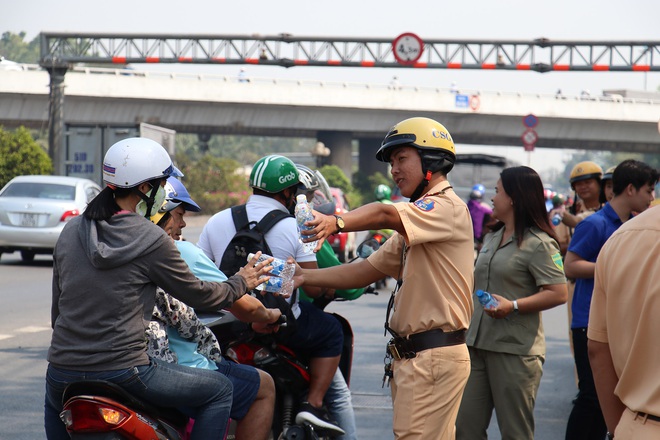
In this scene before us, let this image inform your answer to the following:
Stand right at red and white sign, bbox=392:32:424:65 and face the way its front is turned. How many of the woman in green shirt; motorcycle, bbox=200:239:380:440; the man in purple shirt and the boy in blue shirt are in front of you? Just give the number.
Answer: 4

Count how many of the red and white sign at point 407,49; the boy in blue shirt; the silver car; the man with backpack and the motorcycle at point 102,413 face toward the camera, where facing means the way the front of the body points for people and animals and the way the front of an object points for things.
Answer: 1

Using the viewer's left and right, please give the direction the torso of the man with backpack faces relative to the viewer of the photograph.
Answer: facing away from the viewer and to the right of the viewer

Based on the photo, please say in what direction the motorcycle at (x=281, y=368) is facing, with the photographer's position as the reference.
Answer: facing away from the viewer and to the right of the viewer

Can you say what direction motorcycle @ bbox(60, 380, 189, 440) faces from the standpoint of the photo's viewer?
facing away from the viewer and to the right of the viewer

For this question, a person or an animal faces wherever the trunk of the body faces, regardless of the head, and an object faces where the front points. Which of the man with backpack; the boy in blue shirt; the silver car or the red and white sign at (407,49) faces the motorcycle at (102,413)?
the red and white sign

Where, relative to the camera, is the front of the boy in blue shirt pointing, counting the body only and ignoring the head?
to the viewer's right

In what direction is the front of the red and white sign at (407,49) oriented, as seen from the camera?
facing the viewer

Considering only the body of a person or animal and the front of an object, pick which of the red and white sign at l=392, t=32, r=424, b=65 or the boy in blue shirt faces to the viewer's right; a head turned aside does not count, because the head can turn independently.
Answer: the boy in blue shirt

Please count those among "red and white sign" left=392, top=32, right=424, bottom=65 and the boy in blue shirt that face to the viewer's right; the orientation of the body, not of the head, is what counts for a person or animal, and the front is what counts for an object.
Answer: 1

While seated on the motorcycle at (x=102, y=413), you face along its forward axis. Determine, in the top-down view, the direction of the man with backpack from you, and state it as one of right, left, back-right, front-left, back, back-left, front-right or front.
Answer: front

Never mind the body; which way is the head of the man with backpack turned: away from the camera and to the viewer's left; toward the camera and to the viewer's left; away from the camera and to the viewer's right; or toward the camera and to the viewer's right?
away from the camera and to the viewer's right
